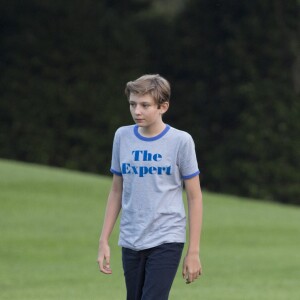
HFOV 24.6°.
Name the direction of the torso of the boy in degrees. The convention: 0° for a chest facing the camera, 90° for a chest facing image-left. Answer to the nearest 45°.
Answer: approximately 45°
